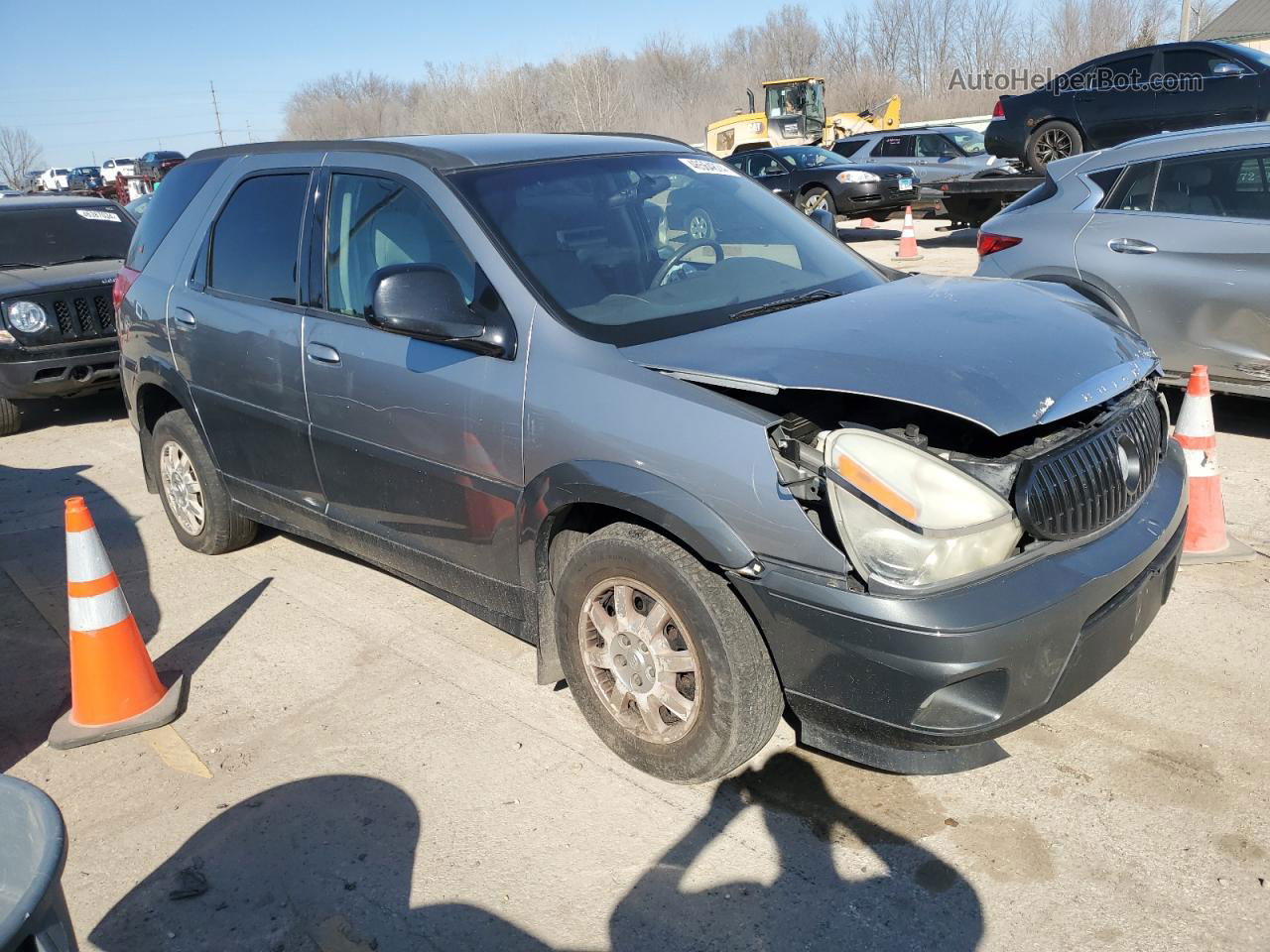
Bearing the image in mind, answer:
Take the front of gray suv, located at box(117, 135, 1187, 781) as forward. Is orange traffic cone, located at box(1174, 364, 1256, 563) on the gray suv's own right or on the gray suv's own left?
on the gray suv's own left

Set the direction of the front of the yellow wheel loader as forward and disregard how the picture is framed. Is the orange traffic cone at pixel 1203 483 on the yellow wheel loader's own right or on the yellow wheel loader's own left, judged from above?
on the yellow wheel loader's own right

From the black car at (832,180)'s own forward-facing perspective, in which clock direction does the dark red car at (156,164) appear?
the dark red car at (156,164) is roughly at 6 o'clock from the black car at (832,180).

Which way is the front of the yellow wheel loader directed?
to the viewer's right

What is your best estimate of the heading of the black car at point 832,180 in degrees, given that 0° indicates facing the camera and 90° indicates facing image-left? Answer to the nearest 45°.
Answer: approximately 315°

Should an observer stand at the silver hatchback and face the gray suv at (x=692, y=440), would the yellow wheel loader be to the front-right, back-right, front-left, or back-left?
back-right
